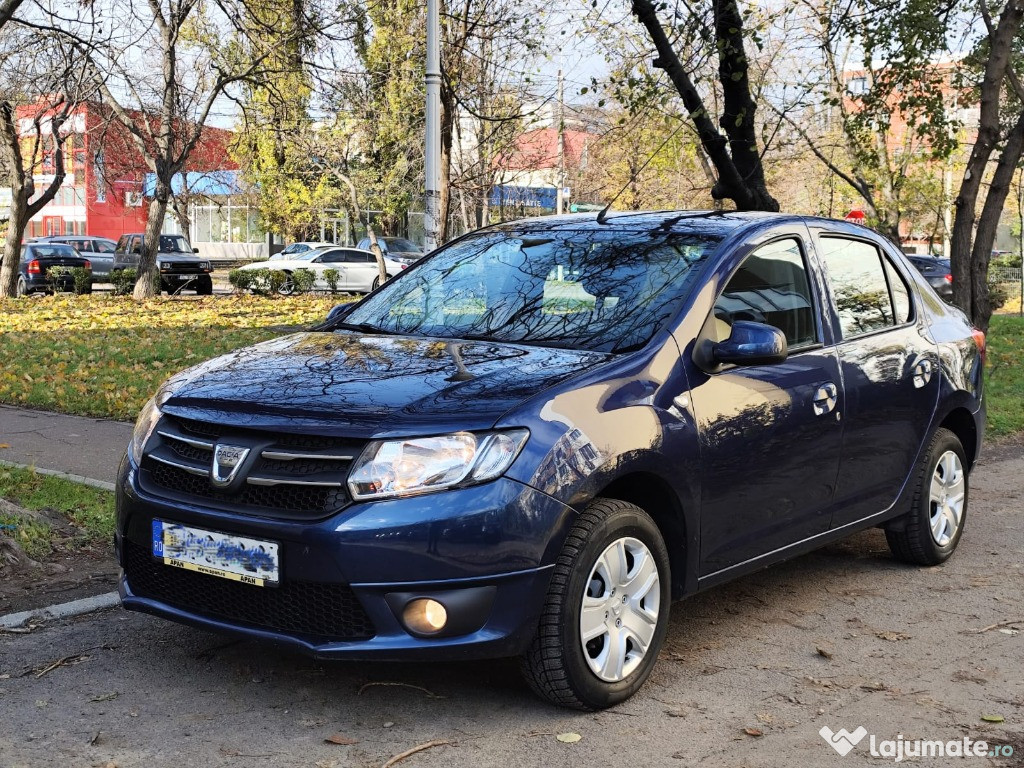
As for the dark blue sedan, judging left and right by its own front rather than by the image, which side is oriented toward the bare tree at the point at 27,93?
right

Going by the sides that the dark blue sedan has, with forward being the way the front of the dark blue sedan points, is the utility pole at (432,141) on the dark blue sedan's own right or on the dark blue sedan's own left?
on the dark blue sedan's own right

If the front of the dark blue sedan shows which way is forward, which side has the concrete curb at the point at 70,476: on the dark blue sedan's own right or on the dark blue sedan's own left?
on the dark blue sedan's own right

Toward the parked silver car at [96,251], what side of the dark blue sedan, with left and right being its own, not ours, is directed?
right

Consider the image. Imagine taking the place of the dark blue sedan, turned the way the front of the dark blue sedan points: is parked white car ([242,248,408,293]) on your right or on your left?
on your right

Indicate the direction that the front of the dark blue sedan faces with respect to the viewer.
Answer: facing the viewer and to the left of the viewer
